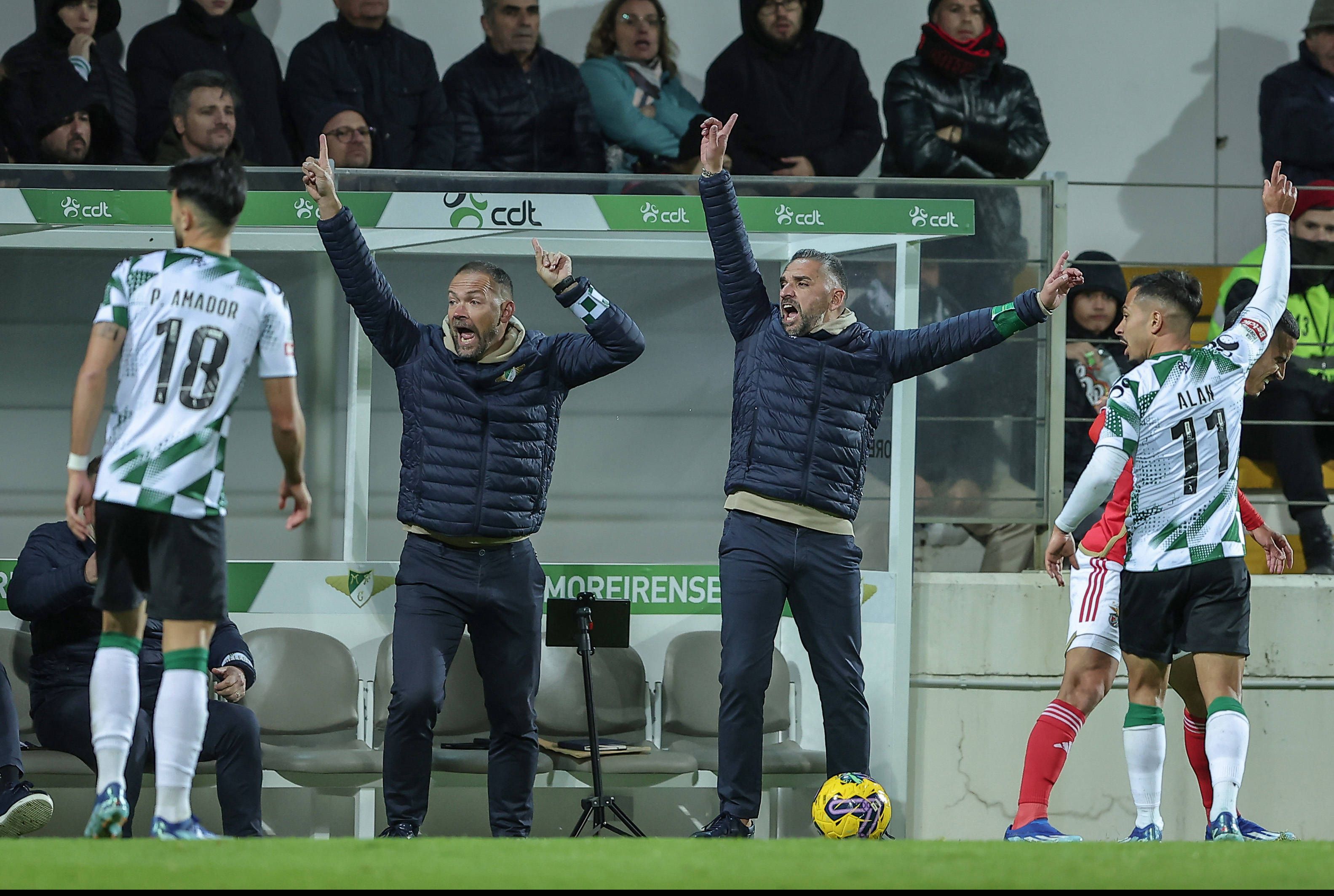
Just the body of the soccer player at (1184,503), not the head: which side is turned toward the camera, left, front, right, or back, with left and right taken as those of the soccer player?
back

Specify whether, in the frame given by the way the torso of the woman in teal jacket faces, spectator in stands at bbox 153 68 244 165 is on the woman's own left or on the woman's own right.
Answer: on the woman's own right

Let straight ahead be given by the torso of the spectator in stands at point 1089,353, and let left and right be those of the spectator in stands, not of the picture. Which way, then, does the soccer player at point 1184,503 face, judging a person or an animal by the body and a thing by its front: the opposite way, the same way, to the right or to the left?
the opposite way

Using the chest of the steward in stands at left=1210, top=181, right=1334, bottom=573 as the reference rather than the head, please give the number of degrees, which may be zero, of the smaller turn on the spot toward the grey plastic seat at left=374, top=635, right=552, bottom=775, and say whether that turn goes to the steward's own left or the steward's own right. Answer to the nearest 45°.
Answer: approximately 45° to the steward's own right

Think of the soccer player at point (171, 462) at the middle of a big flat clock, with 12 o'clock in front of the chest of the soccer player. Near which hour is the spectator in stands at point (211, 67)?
The spectator in stands is roughly at 12 o'clock from the soccer player.

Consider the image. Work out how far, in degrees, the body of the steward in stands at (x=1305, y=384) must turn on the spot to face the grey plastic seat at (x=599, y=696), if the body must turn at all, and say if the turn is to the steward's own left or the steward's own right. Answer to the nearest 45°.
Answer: approximately 45° to the steward's own right

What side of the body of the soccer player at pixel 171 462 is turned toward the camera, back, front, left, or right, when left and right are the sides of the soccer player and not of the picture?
back

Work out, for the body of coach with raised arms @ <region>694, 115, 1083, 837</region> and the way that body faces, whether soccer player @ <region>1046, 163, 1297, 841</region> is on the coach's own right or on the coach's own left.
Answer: on the coach's own left

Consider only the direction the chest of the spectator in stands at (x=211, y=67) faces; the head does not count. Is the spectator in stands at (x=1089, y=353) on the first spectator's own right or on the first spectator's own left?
on the first spectator's own left

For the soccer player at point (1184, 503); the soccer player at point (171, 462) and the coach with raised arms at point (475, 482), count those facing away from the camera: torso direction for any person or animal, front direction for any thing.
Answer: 2

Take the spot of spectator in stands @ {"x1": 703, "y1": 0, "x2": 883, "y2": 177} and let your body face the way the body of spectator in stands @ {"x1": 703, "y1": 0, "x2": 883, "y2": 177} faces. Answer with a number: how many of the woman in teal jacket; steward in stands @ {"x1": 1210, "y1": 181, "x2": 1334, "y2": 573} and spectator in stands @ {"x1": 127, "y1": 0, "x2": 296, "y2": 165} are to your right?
2

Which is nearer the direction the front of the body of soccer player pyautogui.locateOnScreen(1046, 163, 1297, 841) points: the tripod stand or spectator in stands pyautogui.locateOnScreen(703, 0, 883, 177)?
the spectator in stands
